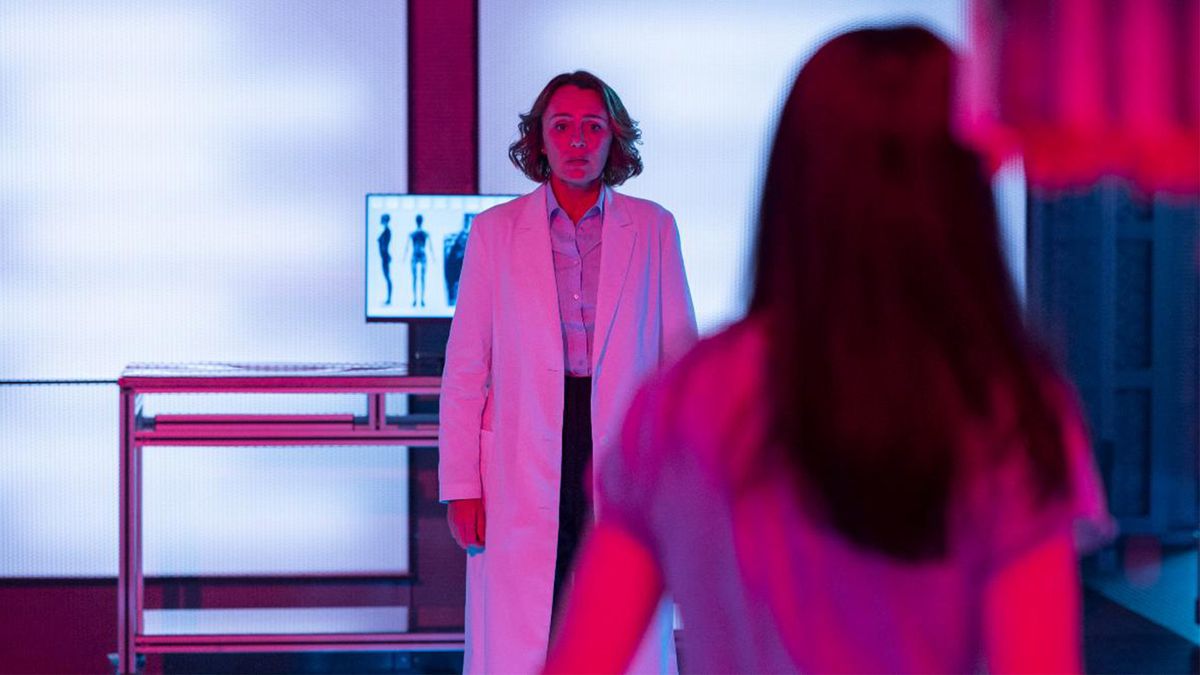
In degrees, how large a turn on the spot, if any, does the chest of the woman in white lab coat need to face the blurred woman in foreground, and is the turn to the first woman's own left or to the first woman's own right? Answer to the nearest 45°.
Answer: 0° — they already face them

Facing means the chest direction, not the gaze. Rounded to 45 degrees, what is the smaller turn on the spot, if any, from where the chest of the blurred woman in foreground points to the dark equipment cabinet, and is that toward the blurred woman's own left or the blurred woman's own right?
0° — they already face it

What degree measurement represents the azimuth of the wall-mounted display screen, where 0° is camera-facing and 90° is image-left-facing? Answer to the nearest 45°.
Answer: approximately 0°

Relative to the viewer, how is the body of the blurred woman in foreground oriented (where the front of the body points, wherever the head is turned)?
away from the camera

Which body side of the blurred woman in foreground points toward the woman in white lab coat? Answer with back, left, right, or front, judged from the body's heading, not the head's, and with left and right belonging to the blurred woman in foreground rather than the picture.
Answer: front

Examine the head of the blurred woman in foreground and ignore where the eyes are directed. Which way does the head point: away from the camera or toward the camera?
away from the camera

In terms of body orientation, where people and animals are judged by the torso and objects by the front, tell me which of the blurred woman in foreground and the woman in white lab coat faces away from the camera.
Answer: the blurred woman in foreground

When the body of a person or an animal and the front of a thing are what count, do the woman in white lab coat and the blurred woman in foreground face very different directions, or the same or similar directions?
very different directions

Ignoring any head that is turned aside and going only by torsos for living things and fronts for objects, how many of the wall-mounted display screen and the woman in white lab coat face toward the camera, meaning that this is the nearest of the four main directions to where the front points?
2

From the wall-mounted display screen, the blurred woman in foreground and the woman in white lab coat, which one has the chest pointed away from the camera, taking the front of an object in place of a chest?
the blurred woman in foreground

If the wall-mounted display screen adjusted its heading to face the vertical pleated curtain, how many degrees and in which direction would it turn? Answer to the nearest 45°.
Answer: approximately 90° to its left

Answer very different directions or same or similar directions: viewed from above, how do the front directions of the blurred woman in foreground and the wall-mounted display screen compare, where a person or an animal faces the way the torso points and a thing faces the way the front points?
very different directions

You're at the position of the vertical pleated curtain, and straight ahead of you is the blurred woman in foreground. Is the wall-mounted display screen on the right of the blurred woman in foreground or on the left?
right

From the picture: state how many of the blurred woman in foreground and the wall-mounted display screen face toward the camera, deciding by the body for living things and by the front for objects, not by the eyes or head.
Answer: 1
